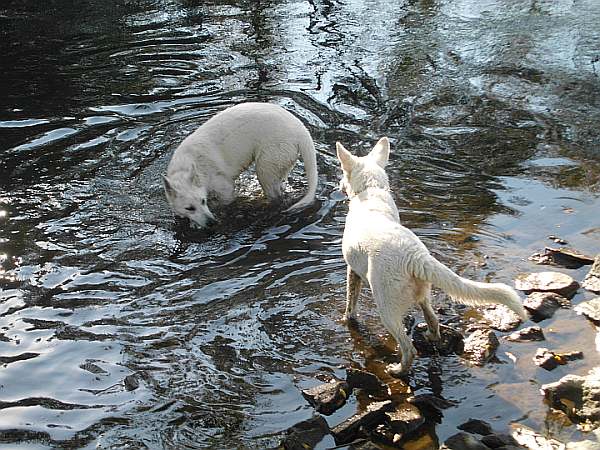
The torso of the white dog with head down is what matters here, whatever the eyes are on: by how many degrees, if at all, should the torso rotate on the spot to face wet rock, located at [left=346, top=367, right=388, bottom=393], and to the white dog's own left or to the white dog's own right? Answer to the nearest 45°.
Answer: approximately 45° to the white dog's own left

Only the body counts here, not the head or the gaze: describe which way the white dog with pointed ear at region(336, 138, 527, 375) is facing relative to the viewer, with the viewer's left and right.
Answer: facing away from the viewer and to the left of the viewer

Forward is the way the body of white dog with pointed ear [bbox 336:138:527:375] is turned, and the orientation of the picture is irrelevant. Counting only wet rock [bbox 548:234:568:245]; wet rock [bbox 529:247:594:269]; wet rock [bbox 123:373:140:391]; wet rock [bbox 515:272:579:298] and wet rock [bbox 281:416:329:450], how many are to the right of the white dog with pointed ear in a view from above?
3

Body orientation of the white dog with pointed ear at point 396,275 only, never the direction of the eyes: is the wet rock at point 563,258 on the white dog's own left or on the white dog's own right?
on the white dog's own right

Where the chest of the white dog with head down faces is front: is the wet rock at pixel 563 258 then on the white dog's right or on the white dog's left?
on the white dog's left

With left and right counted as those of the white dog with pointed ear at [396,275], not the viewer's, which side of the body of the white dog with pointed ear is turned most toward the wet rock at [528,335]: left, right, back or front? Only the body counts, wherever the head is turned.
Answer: right

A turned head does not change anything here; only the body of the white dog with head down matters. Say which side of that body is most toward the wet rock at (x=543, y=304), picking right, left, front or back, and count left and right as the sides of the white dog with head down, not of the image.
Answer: left

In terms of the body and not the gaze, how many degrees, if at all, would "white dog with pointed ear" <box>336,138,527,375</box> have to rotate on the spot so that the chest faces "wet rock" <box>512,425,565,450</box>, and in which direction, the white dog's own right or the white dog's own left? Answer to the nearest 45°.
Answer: approximately 180°

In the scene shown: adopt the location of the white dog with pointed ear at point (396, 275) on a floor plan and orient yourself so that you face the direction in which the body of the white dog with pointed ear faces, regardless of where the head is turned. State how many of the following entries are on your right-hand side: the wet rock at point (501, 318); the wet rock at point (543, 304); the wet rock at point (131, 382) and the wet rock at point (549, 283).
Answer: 3

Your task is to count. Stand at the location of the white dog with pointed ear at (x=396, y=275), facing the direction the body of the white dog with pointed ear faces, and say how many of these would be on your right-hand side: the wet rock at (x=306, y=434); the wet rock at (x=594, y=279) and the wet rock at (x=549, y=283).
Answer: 2

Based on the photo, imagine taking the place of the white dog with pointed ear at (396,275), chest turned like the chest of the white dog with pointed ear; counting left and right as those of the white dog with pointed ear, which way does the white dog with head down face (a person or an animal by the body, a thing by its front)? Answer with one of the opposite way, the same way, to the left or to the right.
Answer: to the left

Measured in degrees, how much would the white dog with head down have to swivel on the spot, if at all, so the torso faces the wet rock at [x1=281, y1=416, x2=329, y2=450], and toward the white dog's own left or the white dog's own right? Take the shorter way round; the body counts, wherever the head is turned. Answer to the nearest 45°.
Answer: approximately 45° to the white dog's own left

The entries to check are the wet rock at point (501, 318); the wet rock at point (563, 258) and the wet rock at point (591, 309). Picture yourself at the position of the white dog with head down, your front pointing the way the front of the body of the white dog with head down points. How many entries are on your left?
3

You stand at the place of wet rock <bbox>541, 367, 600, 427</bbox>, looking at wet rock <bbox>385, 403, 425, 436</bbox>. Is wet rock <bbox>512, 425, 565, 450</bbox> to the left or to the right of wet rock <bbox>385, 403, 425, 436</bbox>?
left
